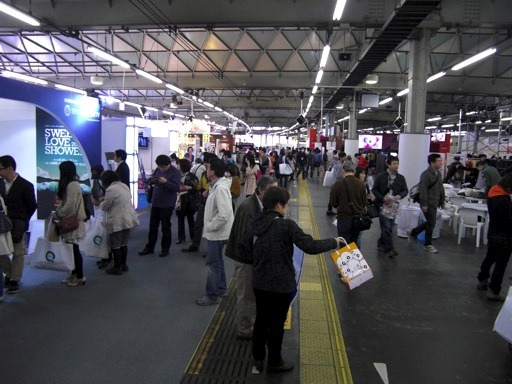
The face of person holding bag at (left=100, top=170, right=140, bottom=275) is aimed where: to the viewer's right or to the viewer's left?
to the viewer's left

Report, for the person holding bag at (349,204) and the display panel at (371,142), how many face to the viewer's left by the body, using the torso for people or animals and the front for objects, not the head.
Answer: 0

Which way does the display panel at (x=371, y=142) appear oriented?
toward the camera

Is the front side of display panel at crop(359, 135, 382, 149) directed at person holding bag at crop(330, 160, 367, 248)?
yes
